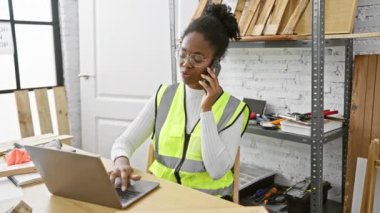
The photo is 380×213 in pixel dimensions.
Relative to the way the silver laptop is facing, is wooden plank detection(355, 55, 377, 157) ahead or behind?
ahead

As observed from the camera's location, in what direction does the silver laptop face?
facing away from the viewer and to the right of the viewer

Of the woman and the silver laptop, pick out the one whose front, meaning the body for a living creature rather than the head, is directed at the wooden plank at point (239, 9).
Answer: the silver laptop

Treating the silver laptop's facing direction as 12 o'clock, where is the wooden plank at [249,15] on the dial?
The wooden plank is roughly at 12 o'clock from the silver laptop.

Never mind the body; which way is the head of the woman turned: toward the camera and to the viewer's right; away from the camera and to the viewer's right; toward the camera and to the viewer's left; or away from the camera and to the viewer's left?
toward the camera and to the viewer's left

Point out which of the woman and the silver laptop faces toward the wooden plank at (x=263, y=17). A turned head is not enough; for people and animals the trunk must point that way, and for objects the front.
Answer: the silver laptop

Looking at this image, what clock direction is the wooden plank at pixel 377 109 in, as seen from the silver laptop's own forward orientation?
The wooden plank is roughly at 1 o'clock from the silver laptop.

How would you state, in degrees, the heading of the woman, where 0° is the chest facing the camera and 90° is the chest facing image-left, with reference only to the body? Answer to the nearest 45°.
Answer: approximately 45°

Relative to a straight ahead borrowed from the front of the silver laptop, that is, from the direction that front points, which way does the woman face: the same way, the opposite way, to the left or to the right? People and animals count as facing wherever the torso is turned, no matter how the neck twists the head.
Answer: the opposite way

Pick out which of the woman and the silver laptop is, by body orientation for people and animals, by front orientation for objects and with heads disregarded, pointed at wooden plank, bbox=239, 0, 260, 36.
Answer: the silver laptop

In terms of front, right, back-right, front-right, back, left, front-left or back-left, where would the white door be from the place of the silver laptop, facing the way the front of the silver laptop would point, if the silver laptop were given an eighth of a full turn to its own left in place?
front

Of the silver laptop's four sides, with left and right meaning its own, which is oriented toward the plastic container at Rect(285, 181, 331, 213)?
front
